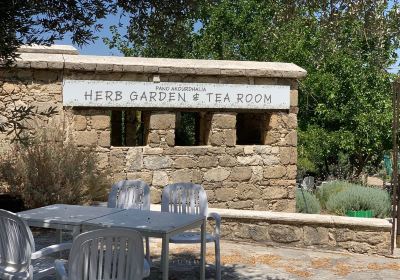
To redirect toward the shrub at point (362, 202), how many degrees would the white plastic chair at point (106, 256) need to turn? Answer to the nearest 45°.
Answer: approximately 45° to its right

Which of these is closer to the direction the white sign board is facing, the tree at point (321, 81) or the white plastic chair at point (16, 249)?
the white plastic chair

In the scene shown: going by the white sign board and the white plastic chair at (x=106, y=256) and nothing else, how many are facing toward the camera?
1

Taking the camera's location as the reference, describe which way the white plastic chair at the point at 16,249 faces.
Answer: facing away from the viewer and to the right of the viewer

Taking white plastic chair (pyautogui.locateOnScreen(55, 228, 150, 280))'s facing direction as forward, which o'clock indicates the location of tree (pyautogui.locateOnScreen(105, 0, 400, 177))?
The tree is roughly at 1 o'clock from the white plastic chair.

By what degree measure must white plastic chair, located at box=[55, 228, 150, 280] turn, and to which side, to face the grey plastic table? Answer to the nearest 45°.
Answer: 0° — it already faces it

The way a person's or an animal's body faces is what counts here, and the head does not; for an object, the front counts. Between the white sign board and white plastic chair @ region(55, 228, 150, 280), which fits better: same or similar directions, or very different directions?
very different directions

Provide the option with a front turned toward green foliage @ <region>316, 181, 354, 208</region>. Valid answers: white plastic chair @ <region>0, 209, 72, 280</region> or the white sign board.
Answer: the white plastic chair

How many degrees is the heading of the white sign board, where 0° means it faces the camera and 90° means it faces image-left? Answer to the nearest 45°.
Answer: approximately 0°

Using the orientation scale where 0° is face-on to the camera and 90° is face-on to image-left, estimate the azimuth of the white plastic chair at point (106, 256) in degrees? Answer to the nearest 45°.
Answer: approximately 180°

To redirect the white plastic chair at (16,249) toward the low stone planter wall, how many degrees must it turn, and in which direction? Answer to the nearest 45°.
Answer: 0° — it already faces it

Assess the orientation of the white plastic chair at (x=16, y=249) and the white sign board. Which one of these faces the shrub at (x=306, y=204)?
the white plastic chair

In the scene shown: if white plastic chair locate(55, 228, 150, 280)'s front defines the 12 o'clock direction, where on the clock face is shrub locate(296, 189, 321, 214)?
The shrub is roughly at 1 o'clock from the white plastic chair.
